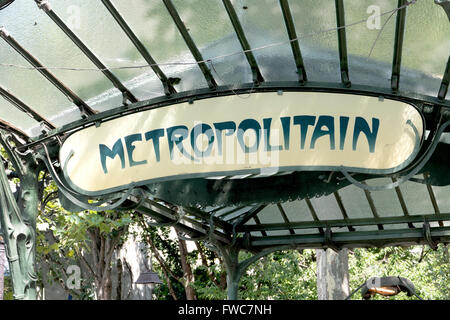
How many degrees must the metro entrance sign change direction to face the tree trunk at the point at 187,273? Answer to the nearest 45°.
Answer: approximately 180°

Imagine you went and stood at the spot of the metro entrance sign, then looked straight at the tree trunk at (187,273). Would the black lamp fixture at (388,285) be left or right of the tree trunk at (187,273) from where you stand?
right

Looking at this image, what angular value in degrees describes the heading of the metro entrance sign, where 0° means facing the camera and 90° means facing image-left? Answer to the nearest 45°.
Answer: approximately 0°

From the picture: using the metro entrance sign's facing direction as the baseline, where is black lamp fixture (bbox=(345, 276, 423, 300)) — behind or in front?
behind
